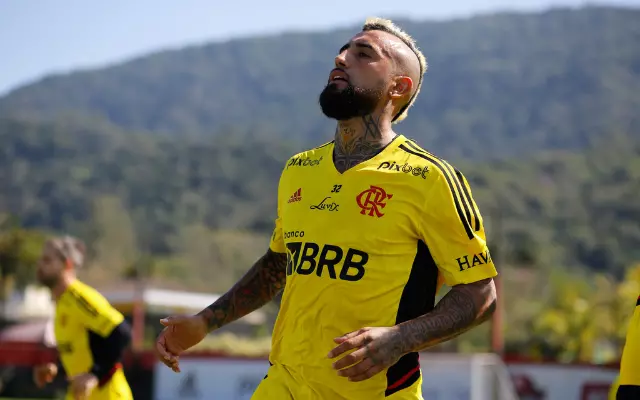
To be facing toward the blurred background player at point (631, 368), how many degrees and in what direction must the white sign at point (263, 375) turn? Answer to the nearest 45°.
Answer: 0° — it already faces them

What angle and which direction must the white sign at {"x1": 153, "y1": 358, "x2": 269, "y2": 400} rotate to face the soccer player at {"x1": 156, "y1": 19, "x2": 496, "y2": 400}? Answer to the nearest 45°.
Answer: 0° — it already faces them

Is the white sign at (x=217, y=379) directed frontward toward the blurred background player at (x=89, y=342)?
yes

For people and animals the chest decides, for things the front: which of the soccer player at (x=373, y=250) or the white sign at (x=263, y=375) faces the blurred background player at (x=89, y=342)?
the white sign

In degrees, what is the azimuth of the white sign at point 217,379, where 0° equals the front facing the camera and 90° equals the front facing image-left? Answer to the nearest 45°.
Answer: approximately 0°

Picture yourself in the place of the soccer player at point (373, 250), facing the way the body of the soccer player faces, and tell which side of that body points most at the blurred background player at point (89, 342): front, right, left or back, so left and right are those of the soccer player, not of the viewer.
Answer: right

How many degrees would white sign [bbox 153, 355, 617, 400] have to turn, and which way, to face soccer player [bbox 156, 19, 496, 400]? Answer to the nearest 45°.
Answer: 0° — it already faces them

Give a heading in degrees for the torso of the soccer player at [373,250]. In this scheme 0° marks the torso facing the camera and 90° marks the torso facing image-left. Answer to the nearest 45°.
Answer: approximately 45°
